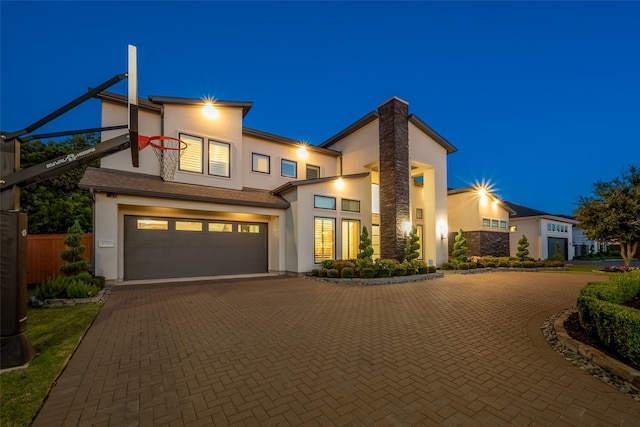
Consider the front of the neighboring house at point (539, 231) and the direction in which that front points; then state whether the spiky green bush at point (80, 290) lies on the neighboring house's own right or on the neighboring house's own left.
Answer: on the neighboring house's own right

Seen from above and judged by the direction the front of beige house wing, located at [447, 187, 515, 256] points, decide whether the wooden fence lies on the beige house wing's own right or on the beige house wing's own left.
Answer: on the beige house wing's own right

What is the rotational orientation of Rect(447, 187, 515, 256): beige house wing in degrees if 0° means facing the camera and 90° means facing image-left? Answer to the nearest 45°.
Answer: approximately 315°

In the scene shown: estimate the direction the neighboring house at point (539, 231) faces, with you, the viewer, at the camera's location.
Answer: facing the viewer and to the right of the viewer

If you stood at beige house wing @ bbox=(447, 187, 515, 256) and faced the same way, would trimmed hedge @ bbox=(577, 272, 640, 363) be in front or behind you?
in front

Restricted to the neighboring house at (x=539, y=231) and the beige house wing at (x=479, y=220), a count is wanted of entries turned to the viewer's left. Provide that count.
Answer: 0

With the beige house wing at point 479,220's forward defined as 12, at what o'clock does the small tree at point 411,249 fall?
The small tree is roughly at 2 o'clock from the beige house wing.

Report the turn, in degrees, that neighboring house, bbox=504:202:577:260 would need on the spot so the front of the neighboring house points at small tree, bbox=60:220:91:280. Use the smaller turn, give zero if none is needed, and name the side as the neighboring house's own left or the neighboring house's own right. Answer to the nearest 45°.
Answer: approximately 45° to the neighboring house's own right

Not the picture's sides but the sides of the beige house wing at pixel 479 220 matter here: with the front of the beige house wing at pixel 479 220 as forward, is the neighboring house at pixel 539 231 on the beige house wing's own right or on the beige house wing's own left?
on the beige house wing's own left

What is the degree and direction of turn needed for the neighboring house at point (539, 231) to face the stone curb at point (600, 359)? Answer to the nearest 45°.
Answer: approximately 45° to its right

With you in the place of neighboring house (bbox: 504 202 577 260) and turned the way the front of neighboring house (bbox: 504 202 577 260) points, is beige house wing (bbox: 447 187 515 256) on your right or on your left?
on your right

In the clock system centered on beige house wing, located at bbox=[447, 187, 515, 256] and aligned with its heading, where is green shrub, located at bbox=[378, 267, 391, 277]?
The green shrub is roughly at 2 o'clock from the beige house wing.
